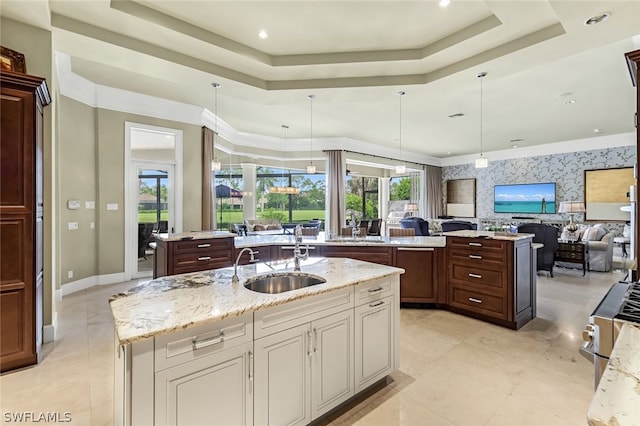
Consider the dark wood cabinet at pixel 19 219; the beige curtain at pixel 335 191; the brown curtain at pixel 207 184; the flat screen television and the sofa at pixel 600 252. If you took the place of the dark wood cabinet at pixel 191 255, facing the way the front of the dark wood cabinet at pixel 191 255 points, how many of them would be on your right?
1

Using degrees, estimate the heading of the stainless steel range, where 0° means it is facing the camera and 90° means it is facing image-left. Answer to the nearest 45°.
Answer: approximately 90°

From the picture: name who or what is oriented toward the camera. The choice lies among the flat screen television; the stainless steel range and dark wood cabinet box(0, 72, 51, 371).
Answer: the flat screen television

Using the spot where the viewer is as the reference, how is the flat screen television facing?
facing the viewer

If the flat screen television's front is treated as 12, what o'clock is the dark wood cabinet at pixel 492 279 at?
The dark wood cabinet is roughly at 12 o'clock from the flat screen television.

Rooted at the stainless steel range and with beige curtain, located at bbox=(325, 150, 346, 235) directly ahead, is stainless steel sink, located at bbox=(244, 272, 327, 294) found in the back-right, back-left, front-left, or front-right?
front-left

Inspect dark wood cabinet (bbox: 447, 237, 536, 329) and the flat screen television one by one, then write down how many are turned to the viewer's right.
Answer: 0

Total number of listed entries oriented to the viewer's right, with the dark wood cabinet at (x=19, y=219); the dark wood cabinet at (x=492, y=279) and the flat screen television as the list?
1

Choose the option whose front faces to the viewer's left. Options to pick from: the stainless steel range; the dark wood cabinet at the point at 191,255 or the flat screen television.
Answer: the stainless steel range

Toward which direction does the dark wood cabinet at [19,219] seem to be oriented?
to the viewer's right

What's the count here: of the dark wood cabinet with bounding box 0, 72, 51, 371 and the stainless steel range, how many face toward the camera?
0

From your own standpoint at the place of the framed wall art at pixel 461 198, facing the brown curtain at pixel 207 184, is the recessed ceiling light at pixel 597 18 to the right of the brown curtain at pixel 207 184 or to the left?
left

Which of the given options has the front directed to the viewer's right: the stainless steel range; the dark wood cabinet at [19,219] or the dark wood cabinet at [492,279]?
the dark wood cabinet at [19,219]

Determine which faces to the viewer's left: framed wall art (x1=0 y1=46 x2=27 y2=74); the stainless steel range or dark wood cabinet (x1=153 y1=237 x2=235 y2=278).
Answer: the stainless steel range

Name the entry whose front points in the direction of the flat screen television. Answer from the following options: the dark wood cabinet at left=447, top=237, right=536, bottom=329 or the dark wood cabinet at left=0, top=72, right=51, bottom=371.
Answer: the dark wood cabinet at left=0, top=72, right=51, bottom=371

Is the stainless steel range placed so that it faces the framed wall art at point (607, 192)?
no

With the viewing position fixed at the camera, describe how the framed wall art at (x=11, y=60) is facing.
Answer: facing the viewer and to the right of the viewer
